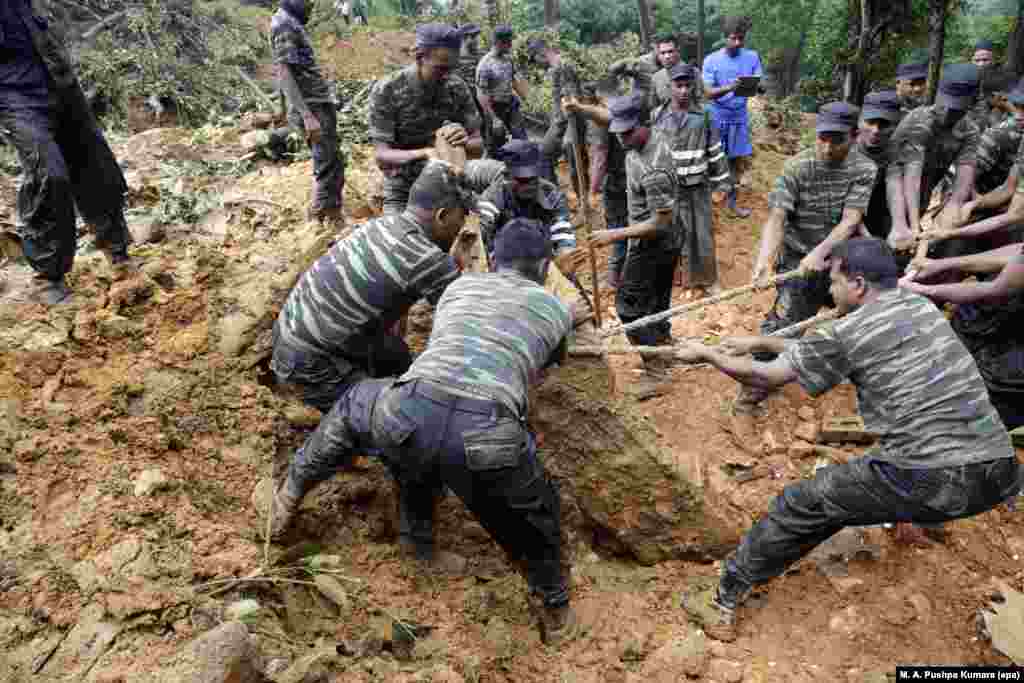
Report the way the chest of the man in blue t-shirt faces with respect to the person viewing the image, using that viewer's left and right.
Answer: facing the viewer

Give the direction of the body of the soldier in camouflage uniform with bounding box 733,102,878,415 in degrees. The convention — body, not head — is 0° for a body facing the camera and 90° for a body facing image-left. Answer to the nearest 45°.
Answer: approximately 45°

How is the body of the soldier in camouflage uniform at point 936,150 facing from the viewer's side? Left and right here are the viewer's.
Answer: facing the viewer and to the left of the viewer

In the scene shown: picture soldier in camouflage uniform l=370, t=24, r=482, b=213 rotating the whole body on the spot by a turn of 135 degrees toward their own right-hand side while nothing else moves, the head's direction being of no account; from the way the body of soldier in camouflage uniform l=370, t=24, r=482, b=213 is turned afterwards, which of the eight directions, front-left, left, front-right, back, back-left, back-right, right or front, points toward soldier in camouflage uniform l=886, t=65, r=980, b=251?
back

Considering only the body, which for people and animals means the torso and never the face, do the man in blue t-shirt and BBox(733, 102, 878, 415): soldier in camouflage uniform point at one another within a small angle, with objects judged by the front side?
no

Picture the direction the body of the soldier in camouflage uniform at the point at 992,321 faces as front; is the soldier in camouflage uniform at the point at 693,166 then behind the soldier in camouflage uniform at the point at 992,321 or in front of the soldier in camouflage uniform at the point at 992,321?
in front

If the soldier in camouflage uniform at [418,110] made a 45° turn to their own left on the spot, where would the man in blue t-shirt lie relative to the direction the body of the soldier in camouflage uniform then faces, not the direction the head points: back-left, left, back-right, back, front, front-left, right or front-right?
front-left

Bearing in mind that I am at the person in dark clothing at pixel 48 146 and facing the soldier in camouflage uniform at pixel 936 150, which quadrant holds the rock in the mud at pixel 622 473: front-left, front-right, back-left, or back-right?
front-right

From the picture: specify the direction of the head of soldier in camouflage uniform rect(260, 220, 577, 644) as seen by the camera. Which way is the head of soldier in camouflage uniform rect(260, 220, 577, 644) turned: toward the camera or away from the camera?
away from the camera

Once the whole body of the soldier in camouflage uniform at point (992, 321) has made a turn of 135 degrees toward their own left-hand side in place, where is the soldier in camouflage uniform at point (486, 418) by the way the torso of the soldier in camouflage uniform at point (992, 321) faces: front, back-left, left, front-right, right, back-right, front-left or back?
right

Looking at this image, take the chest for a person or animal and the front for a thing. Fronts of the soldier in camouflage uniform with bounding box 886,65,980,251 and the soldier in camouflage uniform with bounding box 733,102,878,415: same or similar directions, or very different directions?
same or similar directions

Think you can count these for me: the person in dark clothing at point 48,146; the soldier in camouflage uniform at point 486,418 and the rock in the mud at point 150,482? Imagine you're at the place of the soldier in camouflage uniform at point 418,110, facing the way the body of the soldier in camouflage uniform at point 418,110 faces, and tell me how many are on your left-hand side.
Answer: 0

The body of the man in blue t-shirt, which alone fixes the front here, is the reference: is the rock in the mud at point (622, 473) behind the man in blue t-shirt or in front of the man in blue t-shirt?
in front

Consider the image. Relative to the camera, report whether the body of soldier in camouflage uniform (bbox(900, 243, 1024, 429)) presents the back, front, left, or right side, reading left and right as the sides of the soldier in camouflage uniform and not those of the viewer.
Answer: left

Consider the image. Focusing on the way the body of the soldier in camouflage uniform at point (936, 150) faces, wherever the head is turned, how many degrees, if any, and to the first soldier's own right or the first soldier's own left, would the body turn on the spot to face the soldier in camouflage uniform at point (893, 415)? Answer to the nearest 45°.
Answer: approximately 45° to the first soldier's own left

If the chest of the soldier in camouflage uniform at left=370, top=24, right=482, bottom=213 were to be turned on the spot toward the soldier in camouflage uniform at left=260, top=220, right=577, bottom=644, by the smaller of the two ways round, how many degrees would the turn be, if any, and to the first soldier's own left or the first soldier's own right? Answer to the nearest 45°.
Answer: approximately 45° to the first soldier's own right

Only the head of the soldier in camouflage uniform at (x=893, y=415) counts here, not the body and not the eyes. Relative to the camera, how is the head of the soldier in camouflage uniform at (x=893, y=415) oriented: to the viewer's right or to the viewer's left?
to the viewer's left

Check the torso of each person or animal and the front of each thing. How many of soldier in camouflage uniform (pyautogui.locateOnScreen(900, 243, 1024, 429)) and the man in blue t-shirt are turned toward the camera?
1

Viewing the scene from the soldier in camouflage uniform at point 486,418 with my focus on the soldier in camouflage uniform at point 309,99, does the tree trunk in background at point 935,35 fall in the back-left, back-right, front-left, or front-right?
front-right
